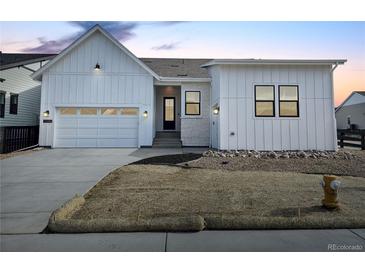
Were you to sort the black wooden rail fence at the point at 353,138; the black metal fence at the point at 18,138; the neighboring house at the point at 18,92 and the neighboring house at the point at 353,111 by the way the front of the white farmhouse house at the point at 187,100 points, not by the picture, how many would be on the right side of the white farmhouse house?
2

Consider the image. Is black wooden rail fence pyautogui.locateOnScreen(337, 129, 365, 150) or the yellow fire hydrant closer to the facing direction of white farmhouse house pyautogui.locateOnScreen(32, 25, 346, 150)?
the yellow fire hydrant

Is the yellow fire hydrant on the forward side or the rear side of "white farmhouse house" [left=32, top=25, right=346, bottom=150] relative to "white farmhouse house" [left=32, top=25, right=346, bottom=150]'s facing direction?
on the forward side

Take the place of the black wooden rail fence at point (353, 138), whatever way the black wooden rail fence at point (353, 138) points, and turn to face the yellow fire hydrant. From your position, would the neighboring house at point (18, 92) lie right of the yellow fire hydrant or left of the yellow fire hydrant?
right

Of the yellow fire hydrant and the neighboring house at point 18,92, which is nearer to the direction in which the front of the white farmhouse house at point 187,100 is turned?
the yellow fire hydrant

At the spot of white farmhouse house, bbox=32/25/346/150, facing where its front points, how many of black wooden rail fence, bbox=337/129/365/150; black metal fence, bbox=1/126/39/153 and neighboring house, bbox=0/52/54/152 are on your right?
2

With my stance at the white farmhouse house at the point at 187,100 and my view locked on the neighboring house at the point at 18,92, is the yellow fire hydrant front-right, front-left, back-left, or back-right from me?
back-left

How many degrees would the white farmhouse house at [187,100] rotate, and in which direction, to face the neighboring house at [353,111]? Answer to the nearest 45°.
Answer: approximately 135° to its left

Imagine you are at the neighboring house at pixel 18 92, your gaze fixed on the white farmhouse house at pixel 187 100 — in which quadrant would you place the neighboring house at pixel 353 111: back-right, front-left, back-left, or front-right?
front-left

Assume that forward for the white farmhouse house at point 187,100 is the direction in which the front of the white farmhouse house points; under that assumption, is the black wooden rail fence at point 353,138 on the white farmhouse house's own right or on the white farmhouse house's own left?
on the white farmhouse house's own left

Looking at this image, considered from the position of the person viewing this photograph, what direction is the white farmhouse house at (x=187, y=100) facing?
facing the viewer

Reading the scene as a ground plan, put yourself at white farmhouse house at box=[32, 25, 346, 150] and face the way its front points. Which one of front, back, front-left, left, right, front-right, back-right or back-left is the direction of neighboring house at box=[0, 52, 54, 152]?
right

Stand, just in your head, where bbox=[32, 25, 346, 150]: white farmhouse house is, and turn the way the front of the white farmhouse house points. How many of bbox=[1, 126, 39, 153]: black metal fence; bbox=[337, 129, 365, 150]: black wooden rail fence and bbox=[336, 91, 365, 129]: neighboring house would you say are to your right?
1

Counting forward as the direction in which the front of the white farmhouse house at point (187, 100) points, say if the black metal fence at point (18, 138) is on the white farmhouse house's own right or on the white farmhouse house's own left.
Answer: on the white farmhouse house's own right

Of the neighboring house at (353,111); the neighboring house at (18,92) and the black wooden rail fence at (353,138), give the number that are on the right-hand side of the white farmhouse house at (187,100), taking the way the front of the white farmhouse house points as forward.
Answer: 1
